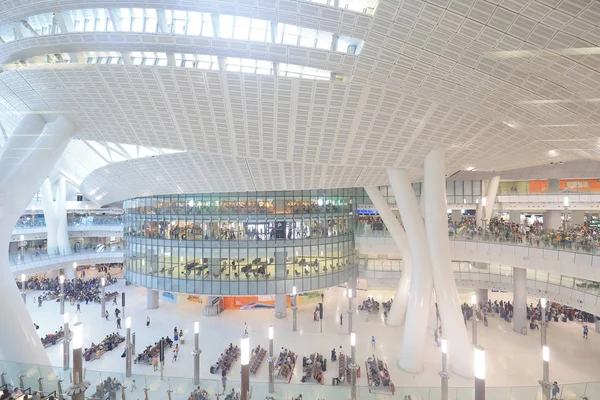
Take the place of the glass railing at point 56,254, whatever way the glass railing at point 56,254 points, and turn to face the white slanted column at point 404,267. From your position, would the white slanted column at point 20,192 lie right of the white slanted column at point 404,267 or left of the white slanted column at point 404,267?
right

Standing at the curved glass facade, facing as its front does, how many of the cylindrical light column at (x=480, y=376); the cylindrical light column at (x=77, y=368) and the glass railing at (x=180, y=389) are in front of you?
3

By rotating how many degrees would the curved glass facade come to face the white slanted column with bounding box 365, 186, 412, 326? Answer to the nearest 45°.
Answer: approximately 90° to its left

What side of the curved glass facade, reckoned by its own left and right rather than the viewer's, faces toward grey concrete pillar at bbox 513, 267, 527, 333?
left

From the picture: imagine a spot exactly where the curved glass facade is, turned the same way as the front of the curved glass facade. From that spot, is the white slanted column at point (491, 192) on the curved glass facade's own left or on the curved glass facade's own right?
on the curved glass facade's own left

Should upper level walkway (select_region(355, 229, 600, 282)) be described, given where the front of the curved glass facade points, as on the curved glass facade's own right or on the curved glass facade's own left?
on the curved glass facade's own left

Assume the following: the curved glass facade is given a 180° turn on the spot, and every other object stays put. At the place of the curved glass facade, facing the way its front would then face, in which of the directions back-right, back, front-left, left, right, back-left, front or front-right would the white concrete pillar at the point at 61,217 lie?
front-left

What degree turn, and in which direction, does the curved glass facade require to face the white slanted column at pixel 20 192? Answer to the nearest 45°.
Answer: approximately 45° to its right

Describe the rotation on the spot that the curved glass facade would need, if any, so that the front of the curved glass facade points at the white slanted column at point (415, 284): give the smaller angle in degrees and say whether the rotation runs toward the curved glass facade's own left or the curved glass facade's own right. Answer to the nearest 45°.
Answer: approximately 45° to the curved glass facade's own left

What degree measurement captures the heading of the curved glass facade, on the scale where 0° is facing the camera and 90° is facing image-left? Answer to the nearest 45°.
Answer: approximately 0°

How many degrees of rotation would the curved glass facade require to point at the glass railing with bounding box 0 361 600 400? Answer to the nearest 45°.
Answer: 0° — it already faces it

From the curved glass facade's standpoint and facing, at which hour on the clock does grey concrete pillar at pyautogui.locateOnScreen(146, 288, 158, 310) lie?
The grey concrete pillar is roughly at 4 o'clock from the curved glass facade.

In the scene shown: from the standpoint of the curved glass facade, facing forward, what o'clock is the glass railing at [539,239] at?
The glass railing is roughly at 10 o'clock from the curved glass facade.
